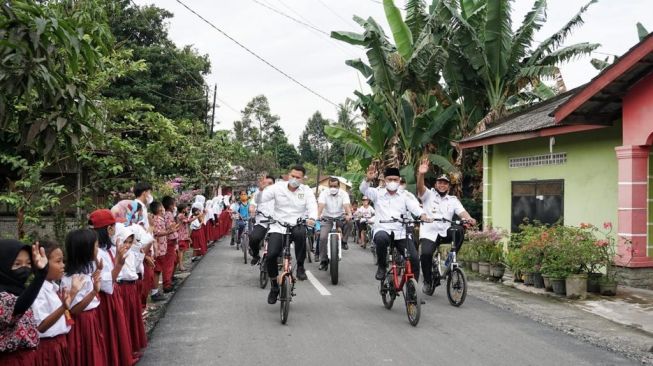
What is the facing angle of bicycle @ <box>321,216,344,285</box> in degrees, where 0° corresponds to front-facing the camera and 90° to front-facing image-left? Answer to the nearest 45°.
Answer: approximately 0°

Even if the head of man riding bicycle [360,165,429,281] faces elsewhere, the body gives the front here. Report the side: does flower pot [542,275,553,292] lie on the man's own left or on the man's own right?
on the man's own left

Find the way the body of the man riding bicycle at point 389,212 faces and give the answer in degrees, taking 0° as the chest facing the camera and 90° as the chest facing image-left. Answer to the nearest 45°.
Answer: approximately 0°

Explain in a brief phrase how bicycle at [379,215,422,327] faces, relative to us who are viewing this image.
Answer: facing the viewer and to the right of the viewer

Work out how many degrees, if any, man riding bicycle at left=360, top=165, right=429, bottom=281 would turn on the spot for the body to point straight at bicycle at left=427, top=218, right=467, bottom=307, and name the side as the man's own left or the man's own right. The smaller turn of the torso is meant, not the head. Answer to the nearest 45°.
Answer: approximately 90° to the man's own left

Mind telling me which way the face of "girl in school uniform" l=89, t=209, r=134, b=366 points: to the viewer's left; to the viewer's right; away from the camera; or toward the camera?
to the viewer's right

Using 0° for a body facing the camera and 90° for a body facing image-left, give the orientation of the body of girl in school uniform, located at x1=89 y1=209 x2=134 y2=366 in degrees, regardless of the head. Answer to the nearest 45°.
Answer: approximately 270°

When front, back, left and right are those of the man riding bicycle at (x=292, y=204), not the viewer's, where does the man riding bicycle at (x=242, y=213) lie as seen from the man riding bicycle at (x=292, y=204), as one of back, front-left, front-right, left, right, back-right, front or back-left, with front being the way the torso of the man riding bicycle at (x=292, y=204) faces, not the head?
back

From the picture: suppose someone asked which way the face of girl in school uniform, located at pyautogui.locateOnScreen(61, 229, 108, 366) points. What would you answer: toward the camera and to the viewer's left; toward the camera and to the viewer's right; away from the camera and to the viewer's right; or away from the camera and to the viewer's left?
away from the camera and to the viewer's right

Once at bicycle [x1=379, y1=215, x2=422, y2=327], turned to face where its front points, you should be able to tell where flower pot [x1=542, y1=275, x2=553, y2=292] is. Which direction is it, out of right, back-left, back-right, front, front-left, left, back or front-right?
left

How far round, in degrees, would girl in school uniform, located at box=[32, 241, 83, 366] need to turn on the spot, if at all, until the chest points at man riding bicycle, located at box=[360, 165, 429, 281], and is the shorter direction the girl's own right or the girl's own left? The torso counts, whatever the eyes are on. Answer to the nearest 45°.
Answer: approximately 45° to the girl's own left
